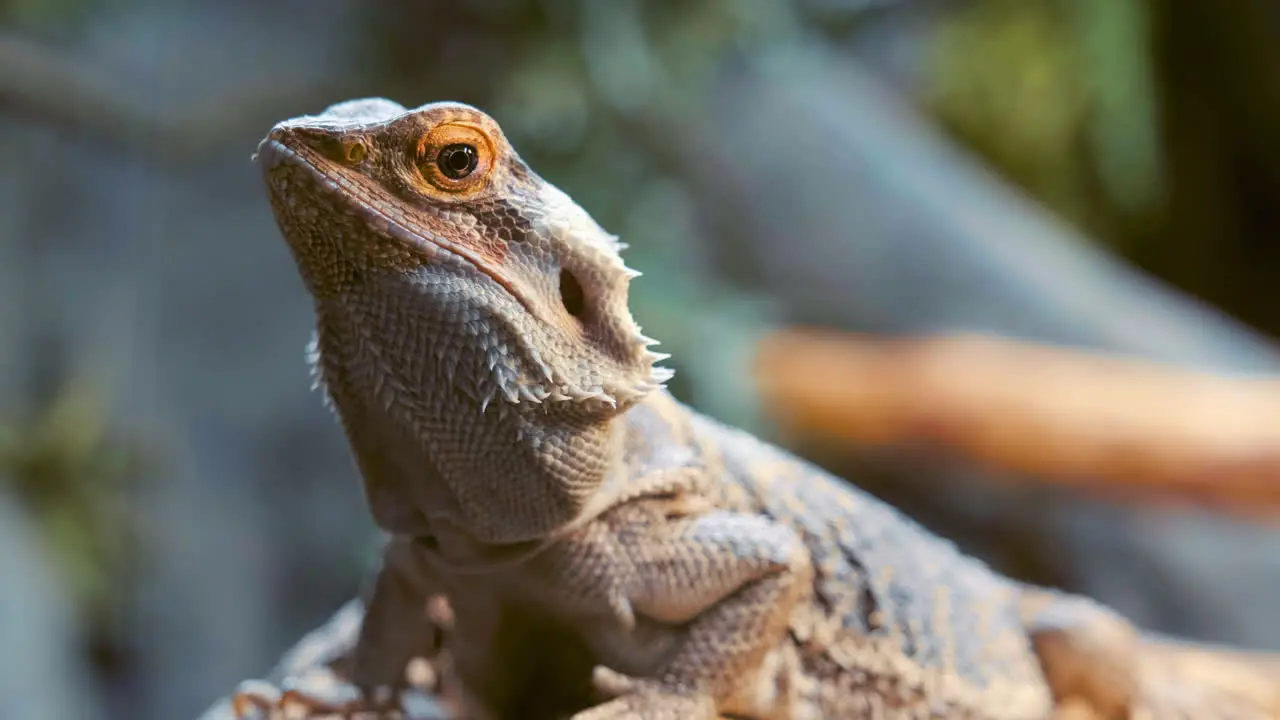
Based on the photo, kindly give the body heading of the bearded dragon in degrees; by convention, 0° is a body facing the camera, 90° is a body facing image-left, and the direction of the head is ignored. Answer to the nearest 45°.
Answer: approximately 45°

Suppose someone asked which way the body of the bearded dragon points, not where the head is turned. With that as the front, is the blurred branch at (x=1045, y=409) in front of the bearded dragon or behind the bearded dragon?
behind

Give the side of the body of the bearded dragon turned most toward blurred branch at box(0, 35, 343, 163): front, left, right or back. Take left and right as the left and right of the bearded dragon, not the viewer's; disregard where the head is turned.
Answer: right
